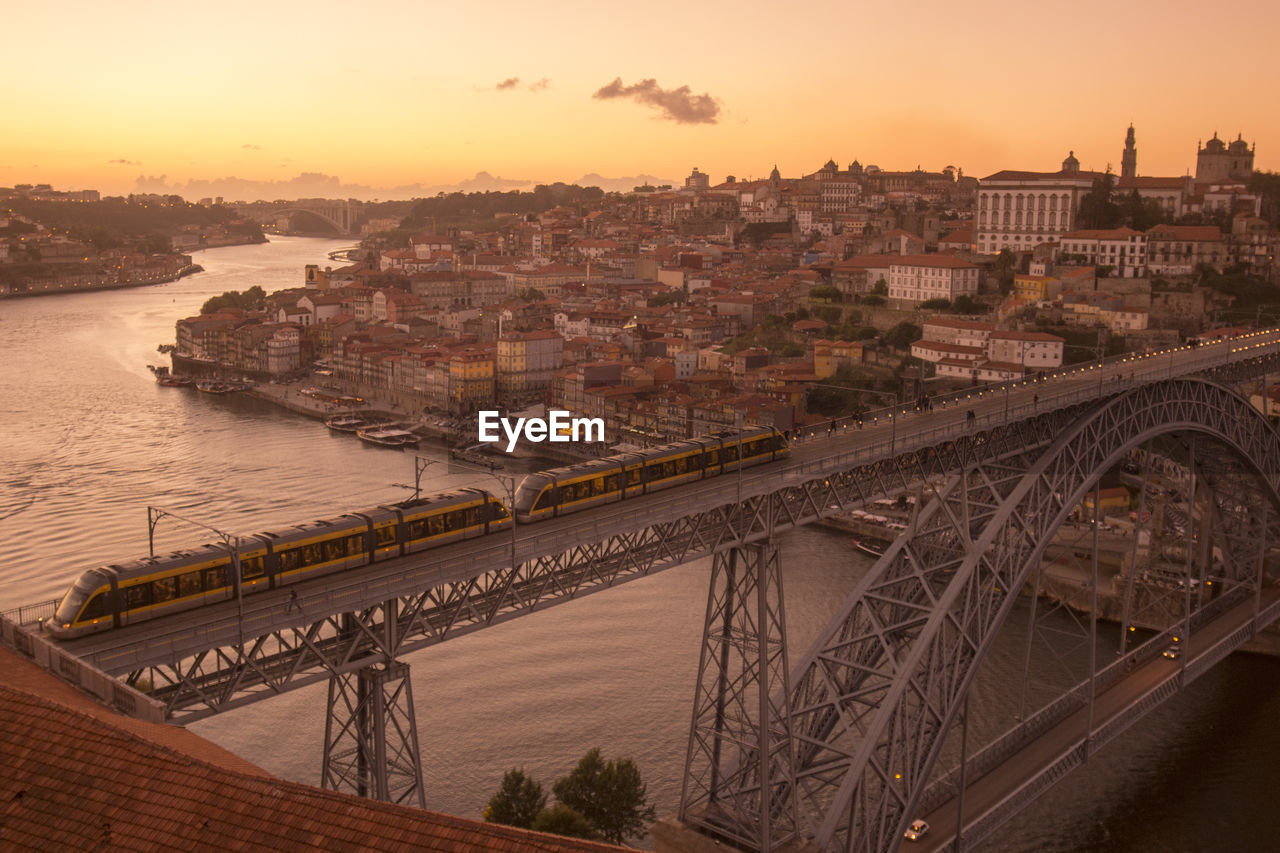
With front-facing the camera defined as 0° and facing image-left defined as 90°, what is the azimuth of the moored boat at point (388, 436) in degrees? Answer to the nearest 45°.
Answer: approximately 90°

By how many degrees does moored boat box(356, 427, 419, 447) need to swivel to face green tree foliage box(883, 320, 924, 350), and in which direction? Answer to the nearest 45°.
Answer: approximately 180°

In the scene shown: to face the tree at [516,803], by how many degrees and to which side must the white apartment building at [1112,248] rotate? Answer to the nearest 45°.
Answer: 0° — it already faces it

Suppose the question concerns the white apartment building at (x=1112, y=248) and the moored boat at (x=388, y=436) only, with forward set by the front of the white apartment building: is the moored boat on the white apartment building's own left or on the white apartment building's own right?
on the white apartment building's own right

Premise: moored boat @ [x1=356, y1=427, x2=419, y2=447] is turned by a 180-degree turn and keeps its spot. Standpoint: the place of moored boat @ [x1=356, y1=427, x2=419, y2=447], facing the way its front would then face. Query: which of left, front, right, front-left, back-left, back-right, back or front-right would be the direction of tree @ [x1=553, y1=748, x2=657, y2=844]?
right

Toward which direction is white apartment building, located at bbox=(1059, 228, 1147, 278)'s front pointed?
toward the camera

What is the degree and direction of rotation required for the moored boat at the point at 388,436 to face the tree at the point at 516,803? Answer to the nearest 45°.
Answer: approximately 90° to its left

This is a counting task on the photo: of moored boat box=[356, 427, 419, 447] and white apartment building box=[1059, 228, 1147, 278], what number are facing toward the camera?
1

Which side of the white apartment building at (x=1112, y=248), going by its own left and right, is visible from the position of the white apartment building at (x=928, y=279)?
right

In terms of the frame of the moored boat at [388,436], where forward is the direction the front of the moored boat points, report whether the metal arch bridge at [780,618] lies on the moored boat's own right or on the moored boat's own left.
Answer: on the moored boat's own left
